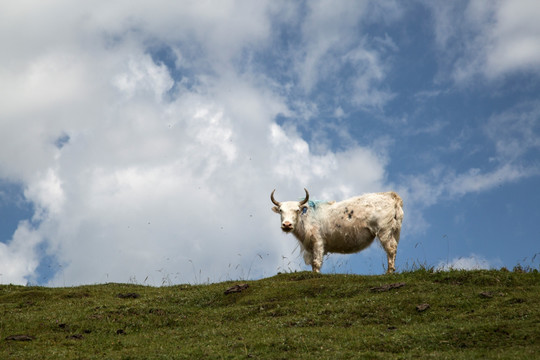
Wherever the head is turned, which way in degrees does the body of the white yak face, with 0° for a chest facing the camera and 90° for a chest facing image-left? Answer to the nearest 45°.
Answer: approximately 90°
